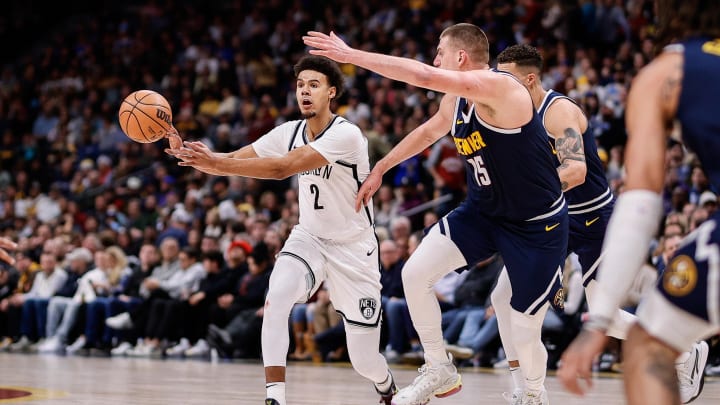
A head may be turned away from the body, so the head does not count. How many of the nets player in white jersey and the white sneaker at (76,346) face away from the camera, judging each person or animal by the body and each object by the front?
0

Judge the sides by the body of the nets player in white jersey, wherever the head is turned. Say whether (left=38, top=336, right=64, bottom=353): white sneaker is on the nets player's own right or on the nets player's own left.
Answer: on the nets player's own right

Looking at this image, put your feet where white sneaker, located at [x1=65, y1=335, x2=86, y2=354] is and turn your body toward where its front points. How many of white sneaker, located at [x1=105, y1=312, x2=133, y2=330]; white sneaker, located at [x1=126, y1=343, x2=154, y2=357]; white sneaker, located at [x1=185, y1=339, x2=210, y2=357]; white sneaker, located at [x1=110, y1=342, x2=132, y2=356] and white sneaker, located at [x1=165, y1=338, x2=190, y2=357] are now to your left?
5

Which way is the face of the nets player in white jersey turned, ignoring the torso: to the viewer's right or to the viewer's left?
to the viewer's left

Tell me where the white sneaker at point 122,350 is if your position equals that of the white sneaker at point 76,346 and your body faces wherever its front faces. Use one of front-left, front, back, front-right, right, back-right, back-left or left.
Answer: left

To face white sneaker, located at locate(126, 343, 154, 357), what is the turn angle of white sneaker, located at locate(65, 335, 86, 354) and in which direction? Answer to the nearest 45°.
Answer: approximately 90° to its left

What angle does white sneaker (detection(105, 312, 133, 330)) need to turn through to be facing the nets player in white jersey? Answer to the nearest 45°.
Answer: approximately 90° to its left

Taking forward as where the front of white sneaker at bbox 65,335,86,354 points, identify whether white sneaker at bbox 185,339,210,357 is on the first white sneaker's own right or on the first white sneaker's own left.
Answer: on the first white sneaker's own left

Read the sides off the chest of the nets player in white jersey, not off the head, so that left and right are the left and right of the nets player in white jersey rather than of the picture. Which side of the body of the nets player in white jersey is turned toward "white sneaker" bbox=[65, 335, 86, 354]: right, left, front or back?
right

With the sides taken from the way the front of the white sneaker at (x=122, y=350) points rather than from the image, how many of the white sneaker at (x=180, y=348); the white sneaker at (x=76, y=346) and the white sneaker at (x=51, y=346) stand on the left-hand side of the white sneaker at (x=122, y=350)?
1

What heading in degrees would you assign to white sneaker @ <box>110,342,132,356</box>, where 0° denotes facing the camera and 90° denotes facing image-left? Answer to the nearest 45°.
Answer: approximately 45°

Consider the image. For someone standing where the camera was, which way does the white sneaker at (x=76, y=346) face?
facing the viewer and to the left of the viewer

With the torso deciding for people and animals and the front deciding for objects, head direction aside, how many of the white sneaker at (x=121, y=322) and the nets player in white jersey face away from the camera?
0

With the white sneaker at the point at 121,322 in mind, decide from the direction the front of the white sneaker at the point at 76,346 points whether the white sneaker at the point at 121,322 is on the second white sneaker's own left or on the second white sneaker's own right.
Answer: on the second white sneaker's own left

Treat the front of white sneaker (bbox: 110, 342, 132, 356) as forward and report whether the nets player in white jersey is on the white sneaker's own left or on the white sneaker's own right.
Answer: on the white sneaker's own left

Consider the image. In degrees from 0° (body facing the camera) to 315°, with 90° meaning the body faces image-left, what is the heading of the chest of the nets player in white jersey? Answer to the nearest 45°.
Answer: approximately 45°

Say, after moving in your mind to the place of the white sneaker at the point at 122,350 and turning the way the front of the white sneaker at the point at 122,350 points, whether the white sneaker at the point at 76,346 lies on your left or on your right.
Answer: on your right
